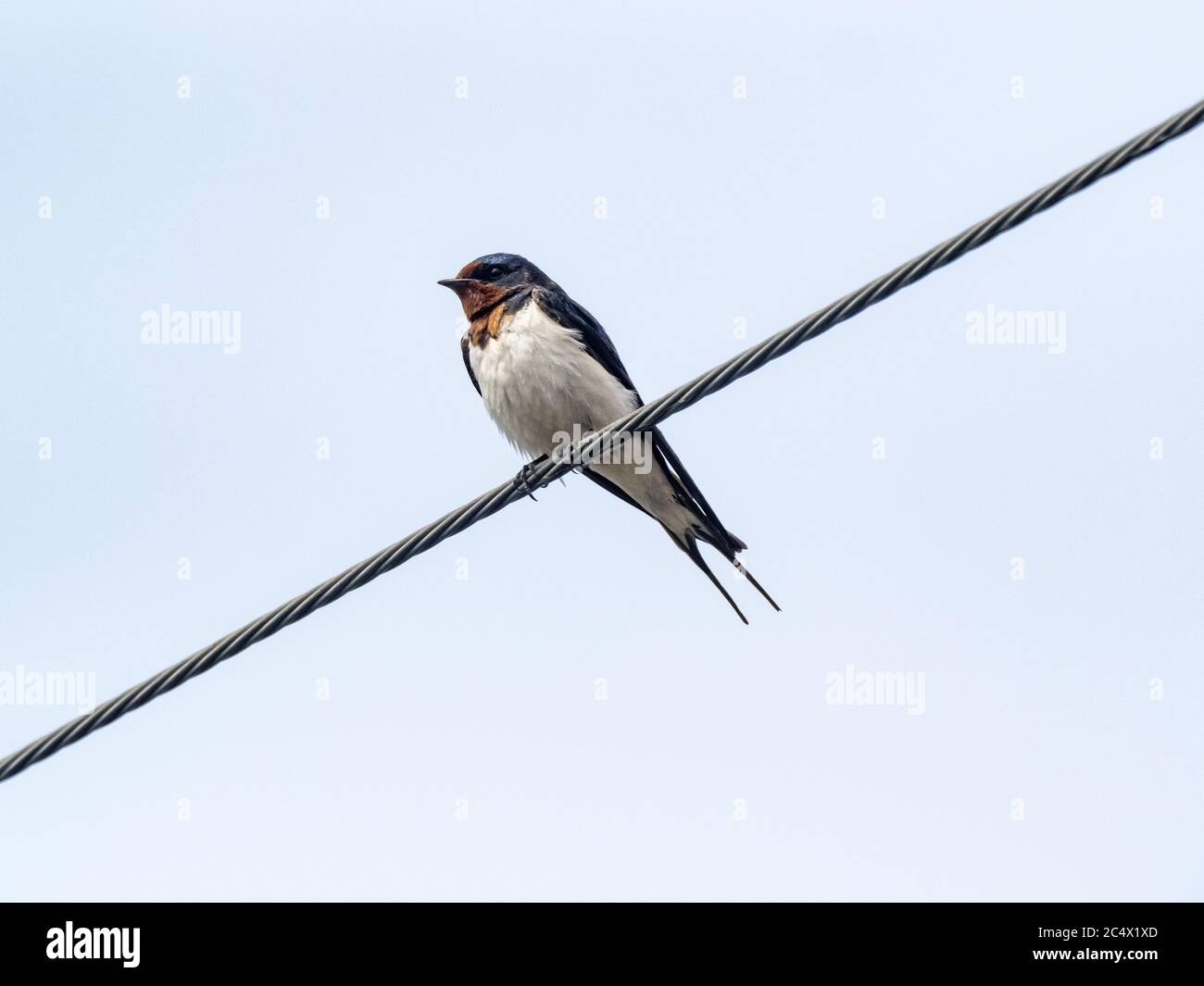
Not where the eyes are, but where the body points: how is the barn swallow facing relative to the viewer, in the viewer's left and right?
facing the viewer and to the left of the viewer
